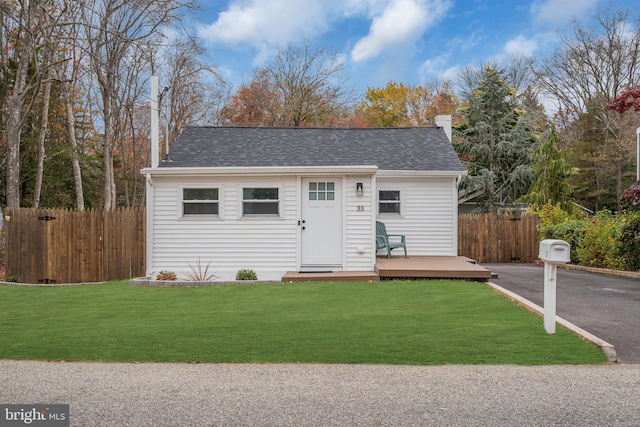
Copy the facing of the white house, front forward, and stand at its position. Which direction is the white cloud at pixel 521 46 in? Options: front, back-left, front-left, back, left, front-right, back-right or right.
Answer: back-left

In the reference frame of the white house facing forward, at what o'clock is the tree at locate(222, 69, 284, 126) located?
The tree is roughly at 6 o'clock from the white house.

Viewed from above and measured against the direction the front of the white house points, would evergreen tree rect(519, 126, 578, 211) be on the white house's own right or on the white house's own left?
on the white house's own left

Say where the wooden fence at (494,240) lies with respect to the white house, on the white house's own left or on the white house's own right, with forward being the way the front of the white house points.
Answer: on the white house's own left

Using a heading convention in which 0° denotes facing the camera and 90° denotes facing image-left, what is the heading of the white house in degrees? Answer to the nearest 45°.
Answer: approximately 0°

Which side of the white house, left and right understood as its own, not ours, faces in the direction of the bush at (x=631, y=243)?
left

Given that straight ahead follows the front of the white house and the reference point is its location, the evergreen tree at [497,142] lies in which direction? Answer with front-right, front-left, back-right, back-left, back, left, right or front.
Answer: back-left

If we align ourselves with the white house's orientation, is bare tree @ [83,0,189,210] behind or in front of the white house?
behind
